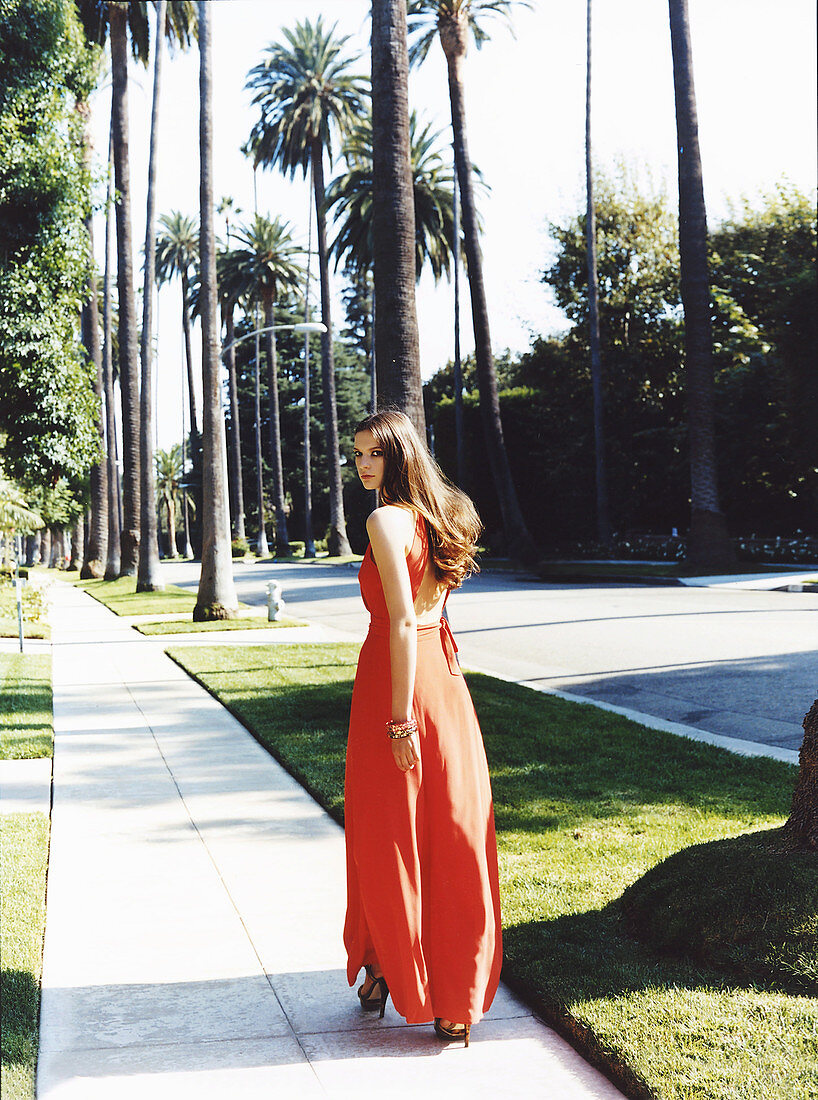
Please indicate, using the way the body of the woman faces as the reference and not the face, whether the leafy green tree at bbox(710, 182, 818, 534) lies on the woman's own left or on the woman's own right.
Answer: on the woman's own right

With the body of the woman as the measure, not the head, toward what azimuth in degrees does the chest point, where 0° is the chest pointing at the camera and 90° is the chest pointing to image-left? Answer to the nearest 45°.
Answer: approximately 135°

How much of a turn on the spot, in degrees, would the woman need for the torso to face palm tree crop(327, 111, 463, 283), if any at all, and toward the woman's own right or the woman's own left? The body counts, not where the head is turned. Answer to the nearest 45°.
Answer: approximately 45° to the woman's own right

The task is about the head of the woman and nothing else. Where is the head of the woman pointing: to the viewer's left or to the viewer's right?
to the viewer's left
